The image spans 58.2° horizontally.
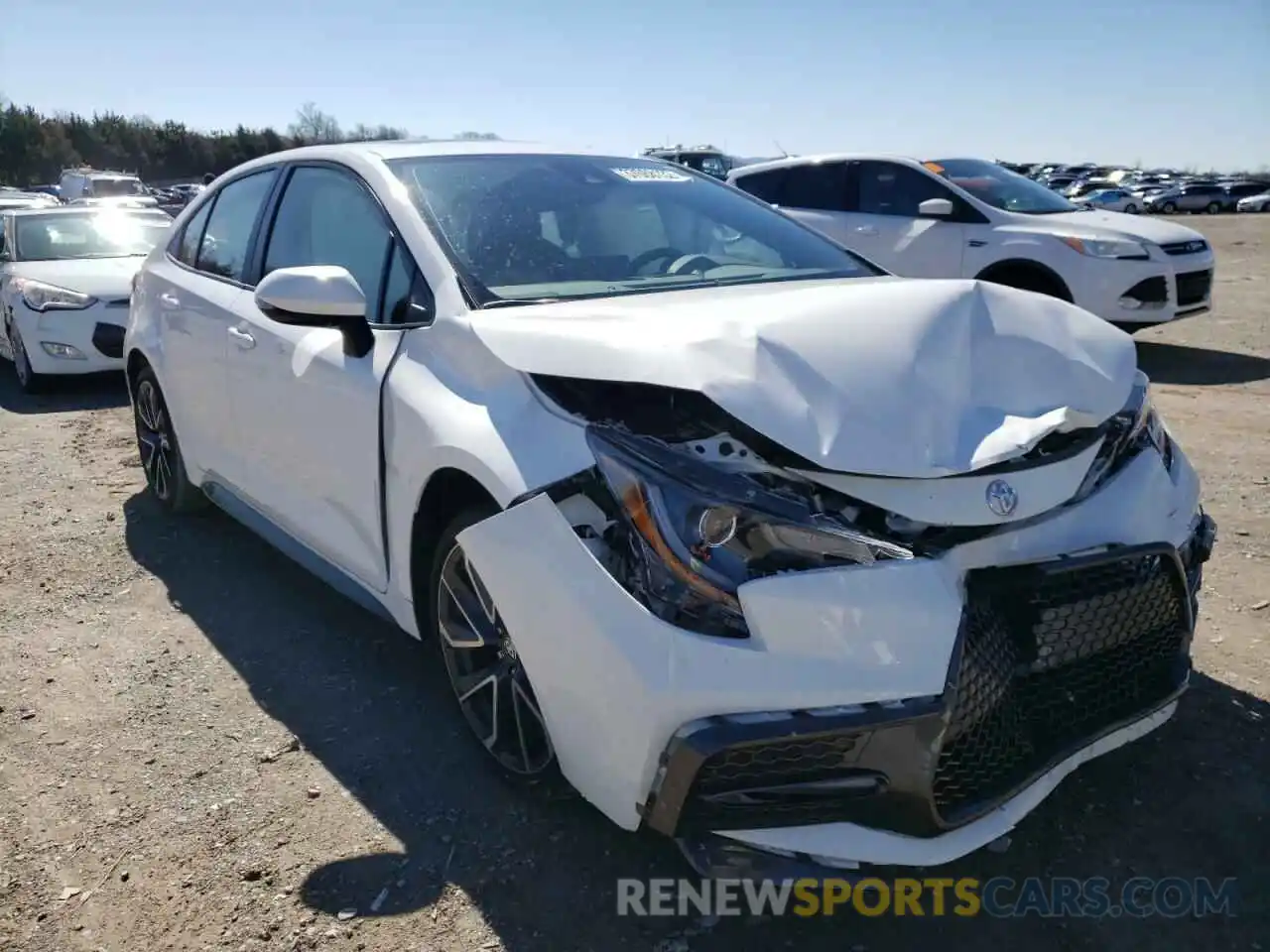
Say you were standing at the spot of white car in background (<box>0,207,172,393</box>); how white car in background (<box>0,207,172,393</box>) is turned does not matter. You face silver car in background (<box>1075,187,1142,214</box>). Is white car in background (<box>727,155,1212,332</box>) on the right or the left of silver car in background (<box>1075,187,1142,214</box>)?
right

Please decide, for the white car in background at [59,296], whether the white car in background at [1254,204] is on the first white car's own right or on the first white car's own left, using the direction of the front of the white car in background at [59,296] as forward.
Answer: on the first white car's own left

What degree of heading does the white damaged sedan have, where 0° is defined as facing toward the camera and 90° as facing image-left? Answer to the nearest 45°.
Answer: approximately 315°

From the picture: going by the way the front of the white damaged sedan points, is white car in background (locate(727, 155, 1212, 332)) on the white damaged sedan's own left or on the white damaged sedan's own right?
on the white damaged sedan's own left

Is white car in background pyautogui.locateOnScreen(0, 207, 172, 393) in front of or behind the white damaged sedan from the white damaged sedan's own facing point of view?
behind

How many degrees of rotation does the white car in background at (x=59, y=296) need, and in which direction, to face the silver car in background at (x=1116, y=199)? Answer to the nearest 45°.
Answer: approximately 90° to its left

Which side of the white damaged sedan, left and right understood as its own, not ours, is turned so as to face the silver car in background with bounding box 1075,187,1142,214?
left
